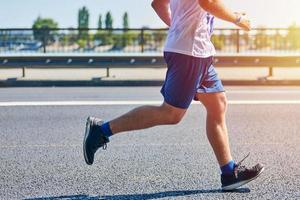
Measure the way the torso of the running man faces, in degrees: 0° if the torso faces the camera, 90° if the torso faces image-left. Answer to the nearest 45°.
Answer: approximately 270°

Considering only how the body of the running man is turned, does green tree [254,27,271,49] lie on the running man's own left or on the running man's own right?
on the running man's own left

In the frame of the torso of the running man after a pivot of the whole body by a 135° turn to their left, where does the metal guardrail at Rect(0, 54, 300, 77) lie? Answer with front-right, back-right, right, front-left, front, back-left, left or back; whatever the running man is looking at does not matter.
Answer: front-right

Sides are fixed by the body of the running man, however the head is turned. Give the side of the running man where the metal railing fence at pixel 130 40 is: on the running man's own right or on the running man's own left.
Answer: on the running man's own left
